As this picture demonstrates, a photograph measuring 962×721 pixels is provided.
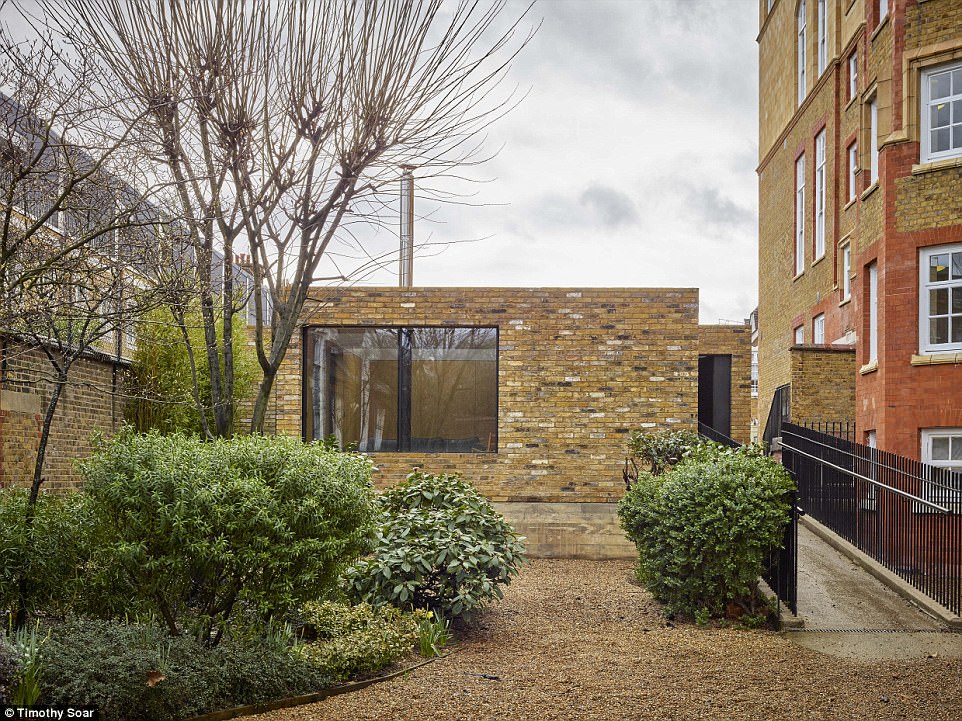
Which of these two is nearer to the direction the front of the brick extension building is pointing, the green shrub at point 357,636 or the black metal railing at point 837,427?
the green shrub

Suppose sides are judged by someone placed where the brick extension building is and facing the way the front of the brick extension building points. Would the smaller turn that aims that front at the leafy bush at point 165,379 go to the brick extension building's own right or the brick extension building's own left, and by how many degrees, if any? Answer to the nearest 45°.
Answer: approximately 90° to the brick extension building's own right

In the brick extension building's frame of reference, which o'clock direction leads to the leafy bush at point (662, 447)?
The leafy bush is roughly at 10 o'clock from the brick extension building.

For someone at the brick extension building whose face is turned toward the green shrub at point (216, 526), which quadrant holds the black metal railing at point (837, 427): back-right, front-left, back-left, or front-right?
front-left

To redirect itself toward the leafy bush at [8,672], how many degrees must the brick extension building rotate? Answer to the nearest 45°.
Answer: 0° — it already faces it

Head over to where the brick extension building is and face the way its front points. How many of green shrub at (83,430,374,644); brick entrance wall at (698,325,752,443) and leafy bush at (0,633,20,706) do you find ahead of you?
2

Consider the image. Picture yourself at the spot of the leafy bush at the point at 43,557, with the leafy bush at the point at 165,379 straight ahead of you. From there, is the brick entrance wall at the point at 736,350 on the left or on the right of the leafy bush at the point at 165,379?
right

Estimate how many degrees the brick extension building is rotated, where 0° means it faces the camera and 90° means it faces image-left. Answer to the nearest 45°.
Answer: approximately 0°
